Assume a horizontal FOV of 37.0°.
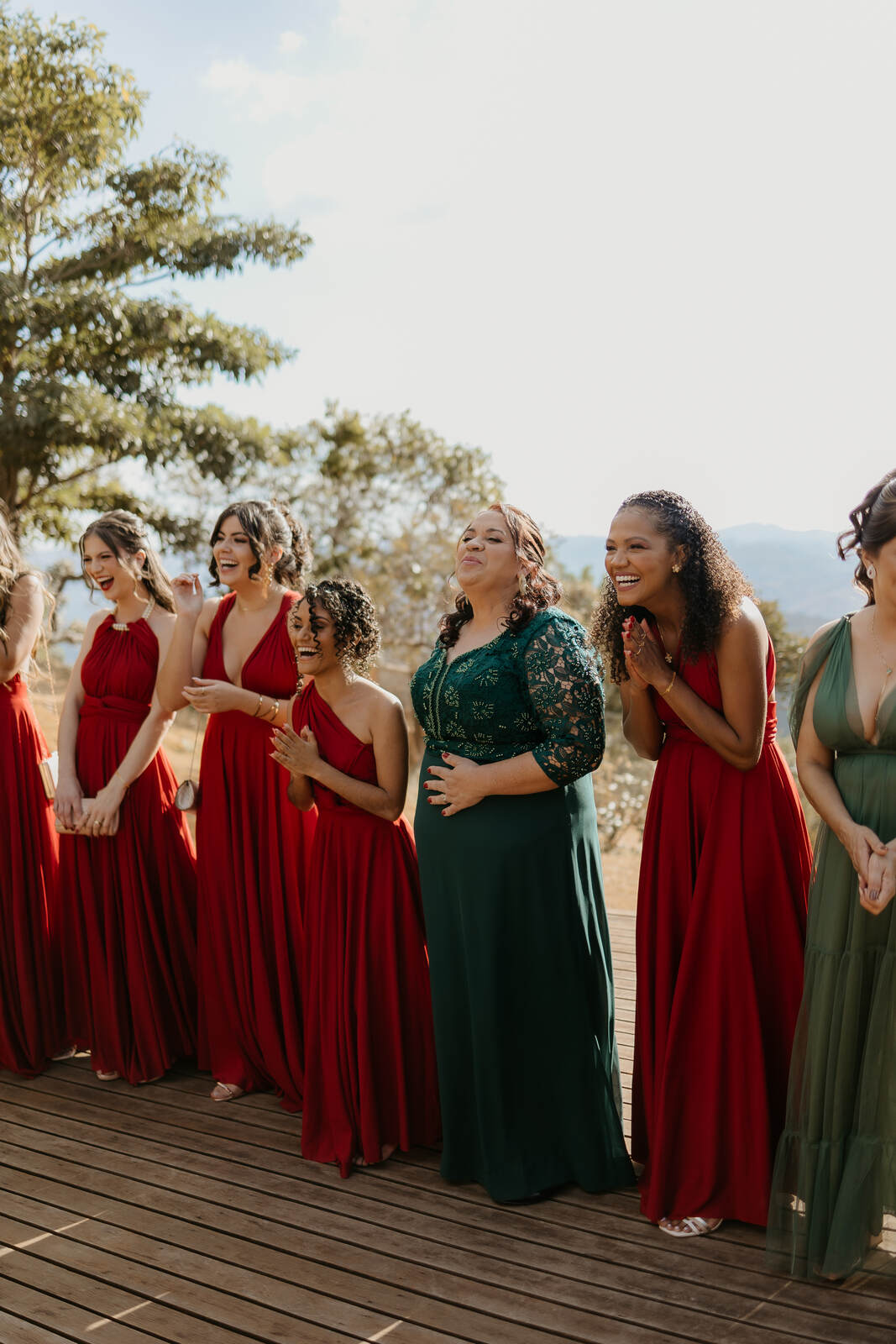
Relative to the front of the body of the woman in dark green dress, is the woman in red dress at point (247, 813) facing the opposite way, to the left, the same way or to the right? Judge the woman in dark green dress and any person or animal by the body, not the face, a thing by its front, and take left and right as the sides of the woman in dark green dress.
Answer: the same way

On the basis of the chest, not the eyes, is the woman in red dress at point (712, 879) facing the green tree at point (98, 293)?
no

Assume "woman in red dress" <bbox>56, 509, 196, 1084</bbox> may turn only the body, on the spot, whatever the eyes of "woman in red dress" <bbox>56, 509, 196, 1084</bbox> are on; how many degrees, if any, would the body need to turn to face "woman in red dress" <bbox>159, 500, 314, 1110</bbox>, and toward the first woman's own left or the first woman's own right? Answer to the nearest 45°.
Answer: approximately 90° to the first woman's own left

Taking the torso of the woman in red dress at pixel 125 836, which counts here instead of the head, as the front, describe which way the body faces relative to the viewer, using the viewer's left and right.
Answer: facing the viewer and to the left of the viewer

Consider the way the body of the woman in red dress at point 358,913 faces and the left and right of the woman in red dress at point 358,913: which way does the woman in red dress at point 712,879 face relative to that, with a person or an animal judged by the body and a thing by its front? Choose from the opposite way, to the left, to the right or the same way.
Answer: the same way

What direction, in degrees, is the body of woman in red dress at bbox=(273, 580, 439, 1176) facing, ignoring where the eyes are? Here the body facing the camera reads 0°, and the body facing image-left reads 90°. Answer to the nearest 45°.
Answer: approximately 45°

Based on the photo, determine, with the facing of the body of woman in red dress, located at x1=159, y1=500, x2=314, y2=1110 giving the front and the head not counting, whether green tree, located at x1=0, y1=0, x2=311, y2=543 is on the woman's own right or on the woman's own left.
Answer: on the woman's own right

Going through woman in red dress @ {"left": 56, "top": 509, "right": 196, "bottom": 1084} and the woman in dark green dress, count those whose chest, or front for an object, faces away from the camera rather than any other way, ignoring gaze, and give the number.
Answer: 0

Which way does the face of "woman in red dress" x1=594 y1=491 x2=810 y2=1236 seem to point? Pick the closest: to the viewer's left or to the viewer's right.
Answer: to the viewer's left

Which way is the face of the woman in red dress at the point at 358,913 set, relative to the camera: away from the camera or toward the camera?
toward the camera

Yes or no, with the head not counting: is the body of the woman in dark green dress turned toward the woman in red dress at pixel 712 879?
no

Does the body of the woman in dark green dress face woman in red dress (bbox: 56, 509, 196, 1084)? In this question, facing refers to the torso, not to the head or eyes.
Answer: no

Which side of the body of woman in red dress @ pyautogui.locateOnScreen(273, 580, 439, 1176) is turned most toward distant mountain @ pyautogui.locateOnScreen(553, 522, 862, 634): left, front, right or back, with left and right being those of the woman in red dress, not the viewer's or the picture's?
back

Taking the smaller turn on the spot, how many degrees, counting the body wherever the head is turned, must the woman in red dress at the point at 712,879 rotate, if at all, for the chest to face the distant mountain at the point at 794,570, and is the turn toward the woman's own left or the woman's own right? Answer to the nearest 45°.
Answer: approximately 135° to the woman's own right

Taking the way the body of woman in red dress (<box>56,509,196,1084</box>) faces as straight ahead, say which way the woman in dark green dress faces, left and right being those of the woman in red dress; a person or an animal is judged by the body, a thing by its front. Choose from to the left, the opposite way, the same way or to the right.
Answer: the same way

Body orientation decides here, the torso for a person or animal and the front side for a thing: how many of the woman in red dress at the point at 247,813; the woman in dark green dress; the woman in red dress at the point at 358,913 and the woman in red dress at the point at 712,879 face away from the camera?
0

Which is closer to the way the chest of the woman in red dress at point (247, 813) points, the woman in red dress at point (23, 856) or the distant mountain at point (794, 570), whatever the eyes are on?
the woman in red dress

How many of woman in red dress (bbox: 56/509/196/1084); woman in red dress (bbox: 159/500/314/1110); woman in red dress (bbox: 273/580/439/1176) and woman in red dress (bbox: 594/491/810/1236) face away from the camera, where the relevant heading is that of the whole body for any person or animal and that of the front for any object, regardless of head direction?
0
